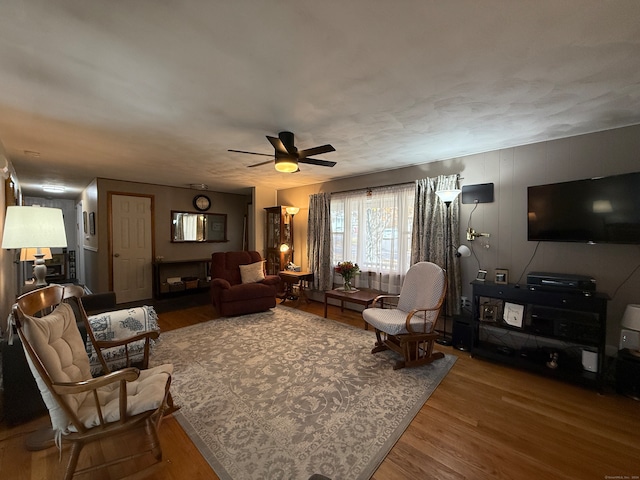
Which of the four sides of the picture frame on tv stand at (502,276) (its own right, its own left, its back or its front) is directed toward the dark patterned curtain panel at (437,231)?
right

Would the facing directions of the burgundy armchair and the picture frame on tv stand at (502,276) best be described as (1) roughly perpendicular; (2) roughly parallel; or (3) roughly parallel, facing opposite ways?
roughly perpendicular

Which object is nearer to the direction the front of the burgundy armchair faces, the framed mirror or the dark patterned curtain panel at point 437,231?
the dark patterned curtain panel

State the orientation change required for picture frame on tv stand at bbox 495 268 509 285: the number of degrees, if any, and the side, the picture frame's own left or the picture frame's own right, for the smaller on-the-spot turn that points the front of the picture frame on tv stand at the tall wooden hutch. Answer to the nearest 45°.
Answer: approximately 90° to the picture frame's own right

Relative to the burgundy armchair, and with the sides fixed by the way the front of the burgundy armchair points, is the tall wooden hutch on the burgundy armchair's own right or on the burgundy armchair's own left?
on the burgundy armchair's own left

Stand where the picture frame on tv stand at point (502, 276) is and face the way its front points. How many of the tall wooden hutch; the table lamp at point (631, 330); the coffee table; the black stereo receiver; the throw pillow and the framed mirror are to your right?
4
